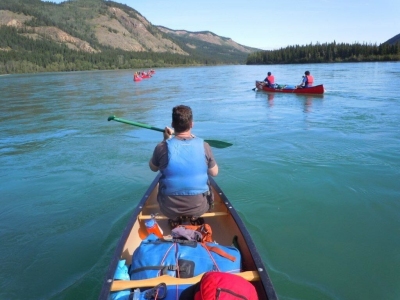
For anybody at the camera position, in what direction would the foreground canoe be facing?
facing away from the viewer

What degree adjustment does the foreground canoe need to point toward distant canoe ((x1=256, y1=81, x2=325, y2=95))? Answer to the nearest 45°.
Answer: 0° — it already faces it

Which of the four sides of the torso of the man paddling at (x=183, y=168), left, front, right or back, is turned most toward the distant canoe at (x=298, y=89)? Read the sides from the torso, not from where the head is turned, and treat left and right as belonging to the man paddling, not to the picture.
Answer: front

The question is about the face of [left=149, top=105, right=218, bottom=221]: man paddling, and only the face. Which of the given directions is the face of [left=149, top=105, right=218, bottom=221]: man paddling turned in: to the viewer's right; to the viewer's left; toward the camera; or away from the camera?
away from the camera

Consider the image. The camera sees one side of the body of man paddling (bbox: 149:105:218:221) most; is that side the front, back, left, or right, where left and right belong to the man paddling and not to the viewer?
back
